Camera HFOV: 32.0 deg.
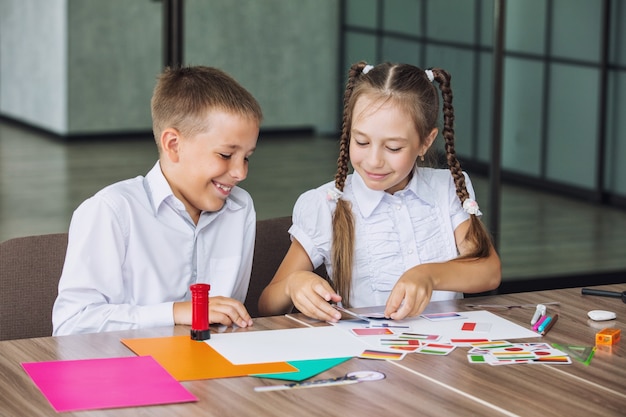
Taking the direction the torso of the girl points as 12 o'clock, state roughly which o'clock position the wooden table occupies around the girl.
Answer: The wooden table is roughly at 12 o'clock from the girl.

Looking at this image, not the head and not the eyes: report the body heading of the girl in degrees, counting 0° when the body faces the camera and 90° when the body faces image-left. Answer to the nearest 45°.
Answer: approximately 0°

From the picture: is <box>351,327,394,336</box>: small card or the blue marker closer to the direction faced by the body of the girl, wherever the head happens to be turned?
the small card

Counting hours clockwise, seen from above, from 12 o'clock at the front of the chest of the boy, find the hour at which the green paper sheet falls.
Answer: The green paper sheet is roughly at 1 o'clock from the boy.

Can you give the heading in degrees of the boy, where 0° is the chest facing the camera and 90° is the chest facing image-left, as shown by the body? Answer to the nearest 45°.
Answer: approximately 315°

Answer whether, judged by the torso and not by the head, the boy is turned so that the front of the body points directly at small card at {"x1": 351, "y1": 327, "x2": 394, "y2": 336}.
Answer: yes

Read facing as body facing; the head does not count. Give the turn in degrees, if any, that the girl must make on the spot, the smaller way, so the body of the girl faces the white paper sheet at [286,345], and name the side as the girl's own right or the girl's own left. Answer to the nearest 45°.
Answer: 0° — they already face it
